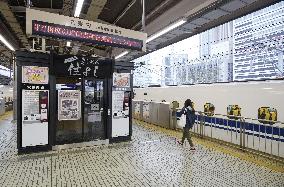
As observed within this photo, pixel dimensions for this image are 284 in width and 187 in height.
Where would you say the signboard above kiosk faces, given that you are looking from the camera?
facing the viewer and to the right of the viewer
